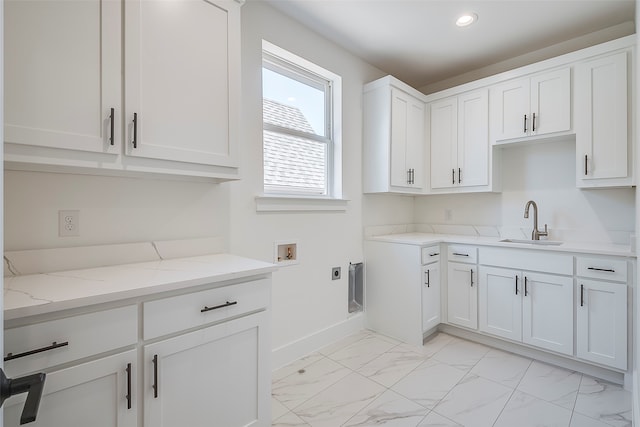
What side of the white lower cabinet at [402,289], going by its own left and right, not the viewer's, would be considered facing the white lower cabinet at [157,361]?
right

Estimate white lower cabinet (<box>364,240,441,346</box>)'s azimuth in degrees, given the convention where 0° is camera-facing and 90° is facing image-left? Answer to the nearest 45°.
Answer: approximately 315°

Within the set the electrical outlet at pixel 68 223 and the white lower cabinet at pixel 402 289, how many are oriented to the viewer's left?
0

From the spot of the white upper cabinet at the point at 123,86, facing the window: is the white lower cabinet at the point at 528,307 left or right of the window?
right

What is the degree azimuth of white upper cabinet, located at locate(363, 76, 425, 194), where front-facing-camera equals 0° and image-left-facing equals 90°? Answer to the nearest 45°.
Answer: approximately 315°

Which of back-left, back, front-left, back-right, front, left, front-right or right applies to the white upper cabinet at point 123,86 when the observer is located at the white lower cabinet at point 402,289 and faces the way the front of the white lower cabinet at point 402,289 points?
right

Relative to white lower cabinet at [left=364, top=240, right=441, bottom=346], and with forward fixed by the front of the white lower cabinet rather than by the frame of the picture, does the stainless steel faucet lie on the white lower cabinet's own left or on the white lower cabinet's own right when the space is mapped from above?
on the white lower cabinet's own left

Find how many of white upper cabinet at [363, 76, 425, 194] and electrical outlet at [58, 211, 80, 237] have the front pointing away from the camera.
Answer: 0
